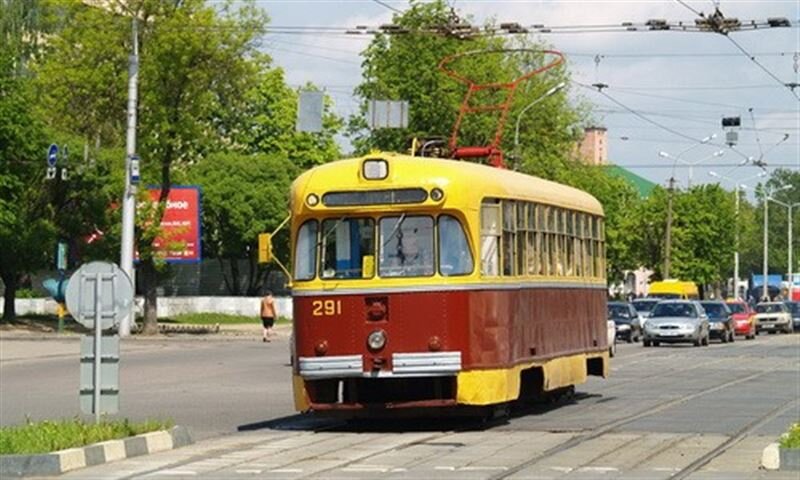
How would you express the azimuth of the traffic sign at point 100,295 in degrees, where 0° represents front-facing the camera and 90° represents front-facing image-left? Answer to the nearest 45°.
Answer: approximately 180°

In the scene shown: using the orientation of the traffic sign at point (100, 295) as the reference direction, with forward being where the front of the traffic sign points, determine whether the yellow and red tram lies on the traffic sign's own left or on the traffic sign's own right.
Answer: on the traffic sign's own right
